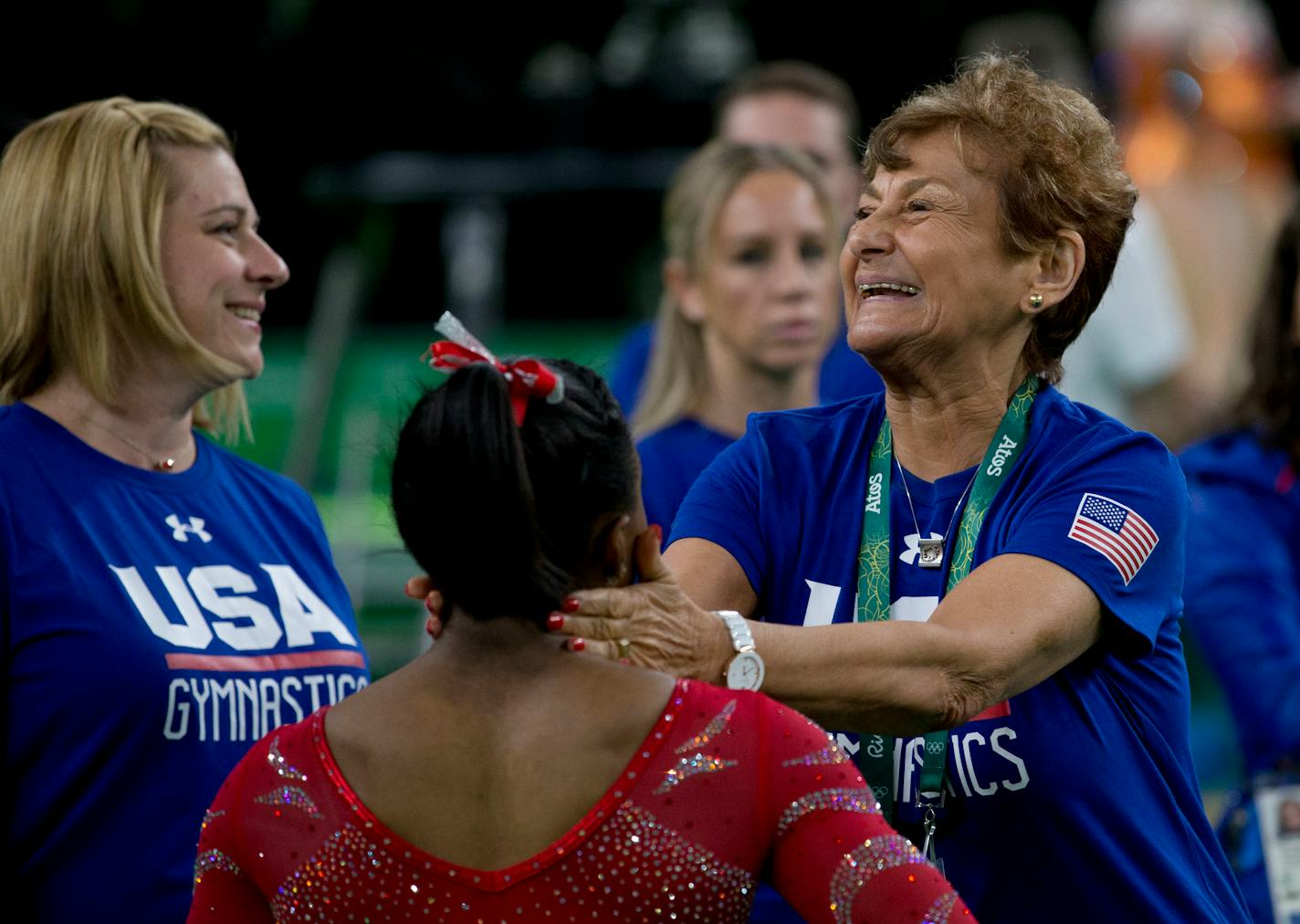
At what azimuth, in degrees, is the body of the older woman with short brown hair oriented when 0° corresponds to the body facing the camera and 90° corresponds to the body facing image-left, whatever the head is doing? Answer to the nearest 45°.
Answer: approximately 45°

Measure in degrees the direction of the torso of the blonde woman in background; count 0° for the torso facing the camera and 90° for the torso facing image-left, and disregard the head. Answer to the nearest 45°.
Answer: approximately 315°

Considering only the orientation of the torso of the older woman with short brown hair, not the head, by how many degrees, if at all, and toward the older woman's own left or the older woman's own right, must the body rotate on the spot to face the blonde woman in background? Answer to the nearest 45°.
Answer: approximately 135° to the older woman's own right
